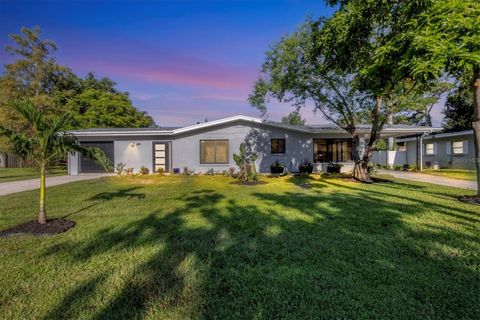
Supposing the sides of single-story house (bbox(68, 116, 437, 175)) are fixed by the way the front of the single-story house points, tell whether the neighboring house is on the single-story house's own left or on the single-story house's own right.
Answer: on the single-story house's own left

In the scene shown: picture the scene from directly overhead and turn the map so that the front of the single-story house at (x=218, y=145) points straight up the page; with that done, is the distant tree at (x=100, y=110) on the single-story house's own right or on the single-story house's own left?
on the single-story house's own right

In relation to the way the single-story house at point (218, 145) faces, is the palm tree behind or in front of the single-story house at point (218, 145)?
in front

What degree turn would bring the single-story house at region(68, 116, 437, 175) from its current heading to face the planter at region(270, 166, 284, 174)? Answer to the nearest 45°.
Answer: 0° — it already faces it

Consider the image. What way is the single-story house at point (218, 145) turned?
toward the camera

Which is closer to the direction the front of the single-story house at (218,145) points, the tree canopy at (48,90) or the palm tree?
the palm tree

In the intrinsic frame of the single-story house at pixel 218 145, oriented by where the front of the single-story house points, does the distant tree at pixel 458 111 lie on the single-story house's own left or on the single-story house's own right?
on the single-story house's own left

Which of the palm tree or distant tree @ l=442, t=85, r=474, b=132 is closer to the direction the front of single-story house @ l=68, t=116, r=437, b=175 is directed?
the palm tree

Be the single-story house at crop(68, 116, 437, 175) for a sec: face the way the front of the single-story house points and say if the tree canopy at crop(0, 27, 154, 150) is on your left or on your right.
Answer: on your right
